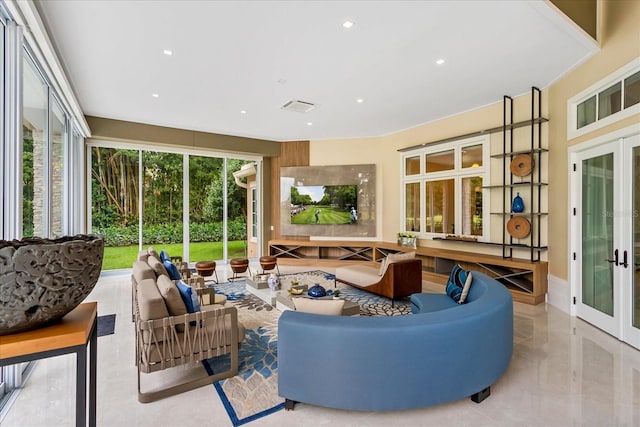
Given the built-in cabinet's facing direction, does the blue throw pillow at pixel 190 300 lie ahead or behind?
ahead

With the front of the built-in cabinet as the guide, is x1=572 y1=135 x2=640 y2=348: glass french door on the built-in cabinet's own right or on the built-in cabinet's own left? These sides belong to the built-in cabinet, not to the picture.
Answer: on the built-in cabinet's own left

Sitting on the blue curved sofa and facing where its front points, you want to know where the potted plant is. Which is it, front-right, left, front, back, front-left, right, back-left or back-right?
front-right

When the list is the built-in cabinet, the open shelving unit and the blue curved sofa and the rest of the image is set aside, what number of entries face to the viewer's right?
0

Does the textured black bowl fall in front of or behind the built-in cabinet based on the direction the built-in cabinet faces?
in front

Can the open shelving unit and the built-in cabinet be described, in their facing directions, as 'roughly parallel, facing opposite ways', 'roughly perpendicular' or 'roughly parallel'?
roughly parallel

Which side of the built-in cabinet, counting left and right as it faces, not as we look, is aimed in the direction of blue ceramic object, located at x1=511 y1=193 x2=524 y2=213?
left

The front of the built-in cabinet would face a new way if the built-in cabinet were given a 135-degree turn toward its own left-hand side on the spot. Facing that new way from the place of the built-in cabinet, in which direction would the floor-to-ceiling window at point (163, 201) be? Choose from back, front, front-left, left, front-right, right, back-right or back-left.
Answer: back

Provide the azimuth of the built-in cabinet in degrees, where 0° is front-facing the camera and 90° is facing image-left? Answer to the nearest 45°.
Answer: approximately 45°

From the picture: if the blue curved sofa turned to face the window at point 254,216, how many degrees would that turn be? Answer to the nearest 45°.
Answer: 0° — it already faces it

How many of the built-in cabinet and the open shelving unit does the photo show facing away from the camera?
0

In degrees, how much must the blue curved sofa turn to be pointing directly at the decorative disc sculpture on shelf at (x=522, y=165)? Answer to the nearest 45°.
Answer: approximately 90° to its right

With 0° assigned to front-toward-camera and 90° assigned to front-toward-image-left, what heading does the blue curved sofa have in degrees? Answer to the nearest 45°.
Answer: approximately 135°
